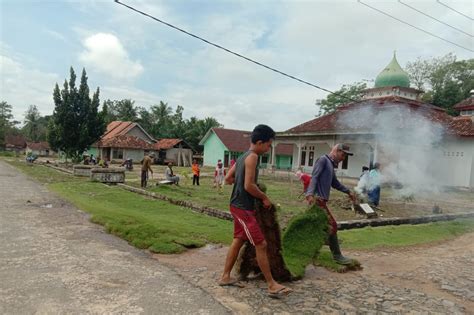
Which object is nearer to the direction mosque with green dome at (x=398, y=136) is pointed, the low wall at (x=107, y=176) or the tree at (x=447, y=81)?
the low wall

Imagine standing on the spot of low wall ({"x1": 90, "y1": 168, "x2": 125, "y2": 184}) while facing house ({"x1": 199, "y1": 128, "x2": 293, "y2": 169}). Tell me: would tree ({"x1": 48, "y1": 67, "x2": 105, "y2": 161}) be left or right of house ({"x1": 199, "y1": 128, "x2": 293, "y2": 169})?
left

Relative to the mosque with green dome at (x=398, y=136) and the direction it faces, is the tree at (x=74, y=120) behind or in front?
in front

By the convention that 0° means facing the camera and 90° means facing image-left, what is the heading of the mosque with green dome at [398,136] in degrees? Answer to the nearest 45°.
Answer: approximately 45°

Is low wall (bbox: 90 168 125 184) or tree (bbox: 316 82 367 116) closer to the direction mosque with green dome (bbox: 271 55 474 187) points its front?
the low wall

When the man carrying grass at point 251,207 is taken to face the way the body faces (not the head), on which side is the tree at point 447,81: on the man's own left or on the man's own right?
on the man's own left

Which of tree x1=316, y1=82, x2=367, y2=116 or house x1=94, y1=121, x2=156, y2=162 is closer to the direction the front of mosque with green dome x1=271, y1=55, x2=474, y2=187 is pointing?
the house

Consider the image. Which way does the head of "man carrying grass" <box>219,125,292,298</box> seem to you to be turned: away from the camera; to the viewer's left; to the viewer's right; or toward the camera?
to the viewer's right

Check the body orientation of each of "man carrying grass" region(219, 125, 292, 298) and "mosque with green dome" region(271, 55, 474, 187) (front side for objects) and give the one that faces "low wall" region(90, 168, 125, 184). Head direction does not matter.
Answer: the mosque with green dome

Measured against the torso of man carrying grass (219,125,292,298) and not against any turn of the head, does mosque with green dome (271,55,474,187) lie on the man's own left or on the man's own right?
on the man's own left
